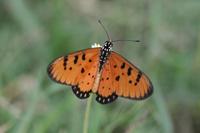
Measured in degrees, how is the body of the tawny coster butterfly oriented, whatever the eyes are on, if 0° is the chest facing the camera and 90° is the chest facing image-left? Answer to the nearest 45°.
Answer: approximately 180°
